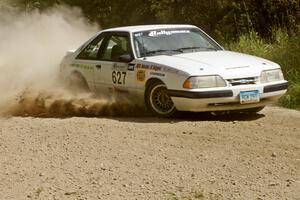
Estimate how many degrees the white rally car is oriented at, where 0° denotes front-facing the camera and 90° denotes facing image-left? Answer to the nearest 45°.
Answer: approximately 315°
